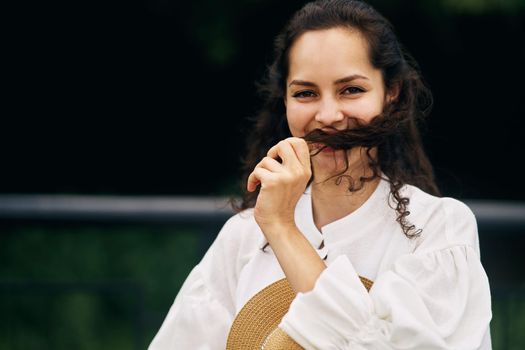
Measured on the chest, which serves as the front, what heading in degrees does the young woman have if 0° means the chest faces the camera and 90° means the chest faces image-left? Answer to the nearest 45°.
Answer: approximately 0°

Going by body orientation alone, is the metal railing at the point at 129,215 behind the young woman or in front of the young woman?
behind
